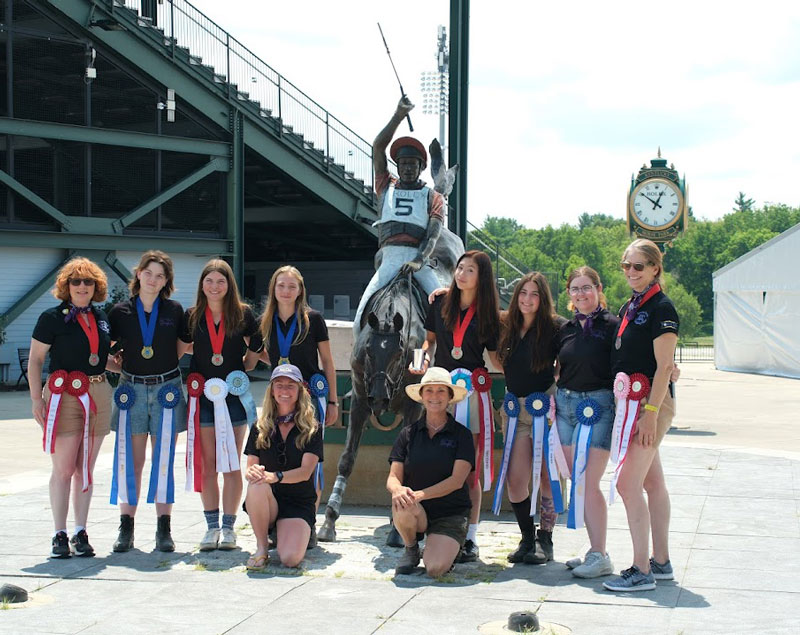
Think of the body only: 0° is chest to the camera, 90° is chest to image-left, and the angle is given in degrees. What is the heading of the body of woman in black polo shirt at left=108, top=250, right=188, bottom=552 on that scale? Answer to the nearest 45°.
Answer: approximately 0°

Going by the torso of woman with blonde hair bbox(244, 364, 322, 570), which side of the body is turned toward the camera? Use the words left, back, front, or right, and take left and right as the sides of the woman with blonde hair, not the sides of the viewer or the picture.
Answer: front

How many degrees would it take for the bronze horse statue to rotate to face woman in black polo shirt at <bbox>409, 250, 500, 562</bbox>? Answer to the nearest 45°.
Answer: approximately 45° to its left

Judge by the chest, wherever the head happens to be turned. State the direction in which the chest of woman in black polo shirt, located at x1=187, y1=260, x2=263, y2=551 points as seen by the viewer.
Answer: toward the camera

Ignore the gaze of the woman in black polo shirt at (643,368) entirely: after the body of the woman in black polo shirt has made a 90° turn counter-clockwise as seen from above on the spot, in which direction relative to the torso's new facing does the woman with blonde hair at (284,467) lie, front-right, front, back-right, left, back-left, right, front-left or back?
back-right

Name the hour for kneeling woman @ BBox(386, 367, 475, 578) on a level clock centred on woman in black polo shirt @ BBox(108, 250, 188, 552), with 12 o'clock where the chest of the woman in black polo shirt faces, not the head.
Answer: The kneeling woman is roughly at 10 o'clock from the woman in black polo shirt.

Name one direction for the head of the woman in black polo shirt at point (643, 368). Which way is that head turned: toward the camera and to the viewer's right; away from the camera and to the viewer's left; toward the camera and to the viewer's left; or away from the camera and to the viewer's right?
toward the camera and to the viewer's left

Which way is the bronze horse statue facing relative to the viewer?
toward the camera

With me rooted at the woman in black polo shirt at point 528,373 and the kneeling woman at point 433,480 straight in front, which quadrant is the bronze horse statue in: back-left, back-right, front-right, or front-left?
front-right

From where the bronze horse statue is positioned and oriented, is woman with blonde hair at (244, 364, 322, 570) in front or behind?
in front

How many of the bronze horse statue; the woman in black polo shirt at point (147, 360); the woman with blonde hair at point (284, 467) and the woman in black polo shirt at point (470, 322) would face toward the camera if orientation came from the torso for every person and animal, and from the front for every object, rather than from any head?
4

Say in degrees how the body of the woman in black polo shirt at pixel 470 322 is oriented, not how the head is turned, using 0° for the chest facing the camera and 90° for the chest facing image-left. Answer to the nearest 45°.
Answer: approximately 0°

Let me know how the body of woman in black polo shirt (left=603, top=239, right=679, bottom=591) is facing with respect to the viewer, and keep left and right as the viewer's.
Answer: facing the viewer and to the left of the viewer

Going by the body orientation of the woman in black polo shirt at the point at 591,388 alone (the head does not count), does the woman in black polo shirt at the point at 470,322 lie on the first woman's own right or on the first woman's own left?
on the first woman's own right

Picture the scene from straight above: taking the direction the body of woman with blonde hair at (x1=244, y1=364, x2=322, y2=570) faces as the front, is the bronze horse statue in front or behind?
behind

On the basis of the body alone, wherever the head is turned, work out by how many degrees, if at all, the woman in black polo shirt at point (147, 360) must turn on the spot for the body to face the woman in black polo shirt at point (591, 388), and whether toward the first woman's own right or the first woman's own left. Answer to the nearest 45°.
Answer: approximately 45° to the first woman's own left
